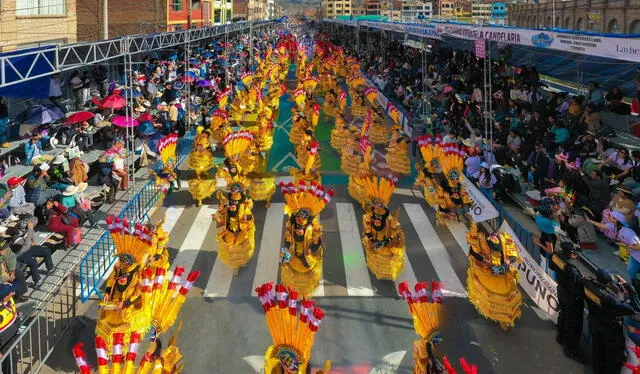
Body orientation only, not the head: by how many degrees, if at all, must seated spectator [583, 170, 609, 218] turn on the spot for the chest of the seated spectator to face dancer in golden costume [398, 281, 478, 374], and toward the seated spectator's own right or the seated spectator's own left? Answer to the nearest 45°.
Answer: approximately 90° to the seated spectator's own left

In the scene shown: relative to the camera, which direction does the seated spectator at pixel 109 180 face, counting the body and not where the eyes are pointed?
to the viewer's right

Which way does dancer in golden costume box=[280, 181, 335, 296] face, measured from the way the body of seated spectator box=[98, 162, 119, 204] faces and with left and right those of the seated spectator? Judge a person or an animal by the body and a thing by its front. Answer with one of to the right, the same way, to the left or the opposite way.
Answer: to the right

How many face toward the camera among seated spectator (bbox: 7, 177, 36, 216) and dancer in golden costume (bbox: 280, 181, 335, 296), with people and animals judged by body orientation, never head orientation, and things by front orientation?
1

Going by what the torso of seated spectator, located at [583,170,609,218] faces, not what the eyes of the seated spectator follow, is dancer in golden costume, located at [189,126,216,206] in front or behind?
in front

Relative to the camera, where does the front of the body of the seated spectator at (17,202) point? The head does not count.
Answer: to the viewer's right

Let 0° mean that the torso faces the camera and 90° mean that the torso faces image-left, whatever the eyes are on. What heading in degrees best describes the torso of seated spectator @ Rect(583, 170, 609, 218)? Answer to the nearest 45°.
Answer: approximately 90°

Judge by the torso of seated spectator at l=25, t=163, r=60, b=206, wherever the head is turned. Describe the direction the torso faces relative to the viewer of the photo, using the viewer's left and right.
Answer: facing to the right of the viewer

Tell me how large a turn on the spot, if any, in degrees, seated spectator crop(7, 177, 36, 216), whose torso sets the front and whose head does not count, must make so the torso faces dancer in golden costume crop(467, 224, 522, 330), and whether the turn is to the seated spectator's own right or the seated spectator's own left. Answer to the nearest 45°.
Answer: approximately 45° to the seated spectator's own right
